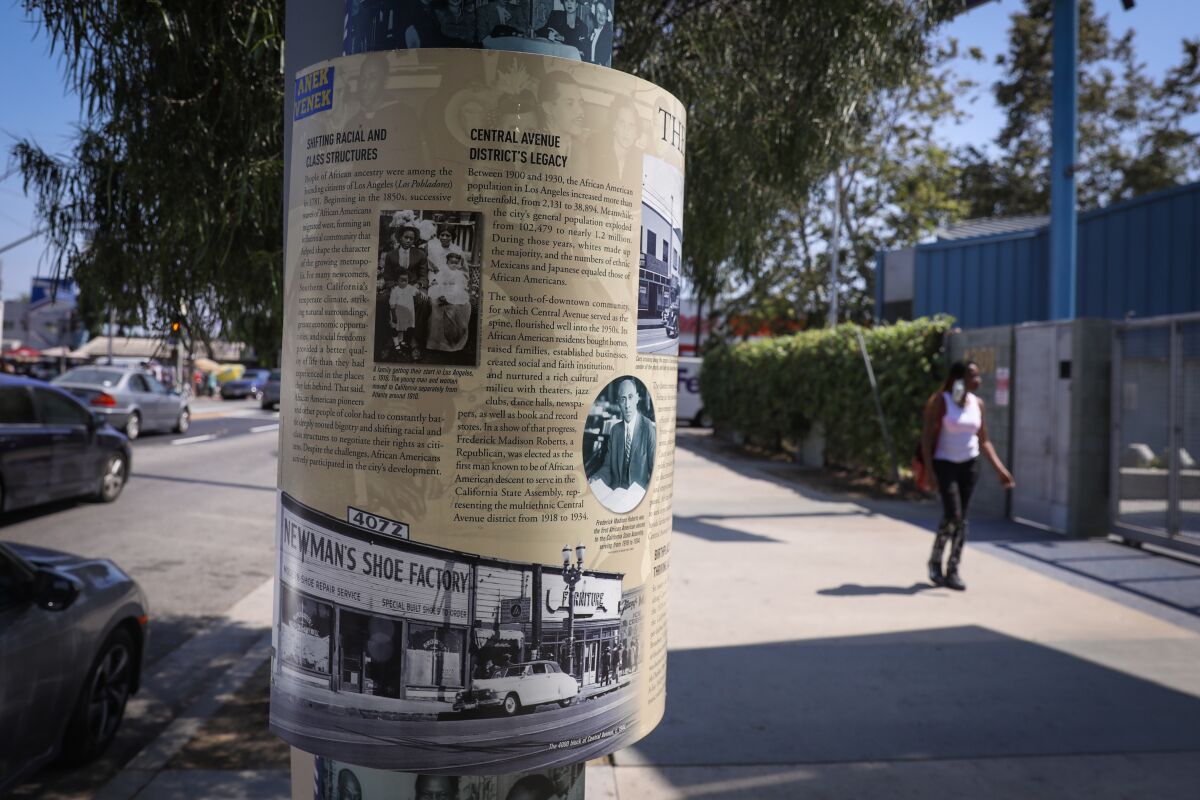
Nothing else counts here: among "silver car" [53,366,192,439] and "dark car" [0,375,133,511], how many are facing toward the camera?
0

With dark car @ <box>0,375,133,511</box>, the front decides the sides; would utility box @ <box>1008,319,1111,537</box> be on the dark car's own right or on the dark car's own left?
on the dark car's own right

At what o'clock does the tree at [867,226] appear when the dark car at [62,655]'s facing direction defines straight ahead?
The tree is roughly at 12 o'clock from the dark car.

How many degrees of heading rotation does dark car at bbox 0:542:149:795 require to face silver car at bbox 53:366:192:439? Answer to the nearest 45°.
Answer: approximately 45° to its left

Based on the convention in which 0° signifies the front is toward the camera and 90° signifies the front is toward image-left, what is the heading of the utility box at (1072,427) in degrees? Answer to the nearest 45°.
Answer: approximately 45°

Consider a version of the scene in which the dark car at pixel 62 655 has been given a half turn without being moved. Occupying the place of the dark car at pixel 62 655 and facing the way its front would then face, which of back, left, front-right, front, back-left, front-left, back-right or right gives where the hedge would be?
back

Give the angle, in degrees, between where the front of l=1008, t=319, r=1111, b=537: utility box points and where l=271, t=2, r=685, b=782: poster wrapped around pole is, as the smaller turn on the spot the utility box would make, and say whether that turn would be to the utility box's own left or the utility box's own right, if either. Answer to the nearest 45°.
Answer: approximately 45° to the utility box's own left

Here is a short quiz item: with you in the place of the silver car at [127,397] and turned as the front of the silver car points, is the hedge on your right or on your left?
on your right

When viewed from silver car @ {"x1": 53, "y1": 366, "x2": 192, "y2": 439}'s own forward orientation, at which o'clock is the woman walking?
The woman walking is roughly at 4 o'clock from the silver car.

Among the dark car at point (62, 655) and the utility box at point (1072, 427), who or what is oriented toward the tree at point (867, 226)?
the dark car

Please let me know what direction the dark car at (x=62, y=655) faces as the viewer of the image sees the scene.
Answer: facing away from the viewer and to the right of the viewer

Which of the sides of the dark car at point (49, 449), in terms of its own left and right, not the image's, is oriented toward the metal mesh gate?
right
